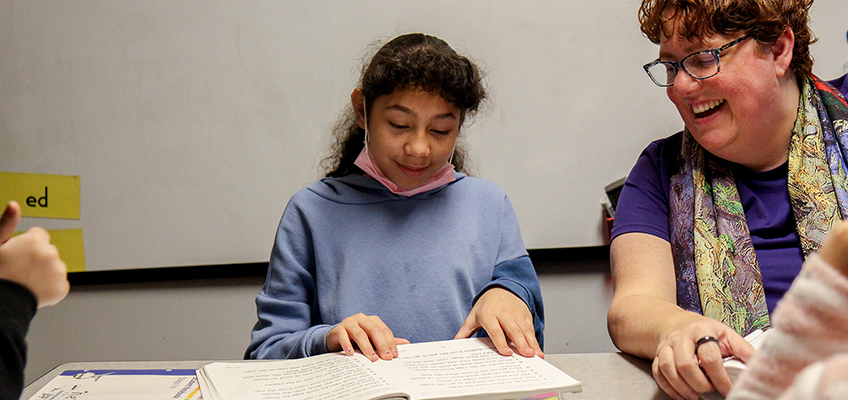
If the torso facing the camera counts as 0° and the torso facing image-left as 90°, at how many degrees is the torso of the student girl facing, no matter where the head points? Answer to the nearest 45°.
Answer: approximately 0°

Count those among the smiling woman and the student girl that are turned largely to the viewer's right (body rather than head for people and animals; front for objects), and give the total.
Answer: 0

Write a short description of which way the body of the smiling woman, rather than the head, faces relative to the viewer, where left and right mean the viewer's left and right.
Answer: facing the viewer and to the left of the viewer

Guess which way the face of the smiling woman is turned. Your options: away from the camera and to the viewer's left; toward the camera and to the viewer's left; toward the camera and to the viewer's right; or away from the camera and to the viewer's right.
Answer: toward the camera and to the viewer's left

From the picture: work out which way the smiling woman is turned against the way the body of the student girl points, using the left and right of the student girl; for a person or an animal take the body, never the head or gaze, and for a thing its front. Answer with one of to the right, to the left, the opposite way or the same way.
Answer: to the right
